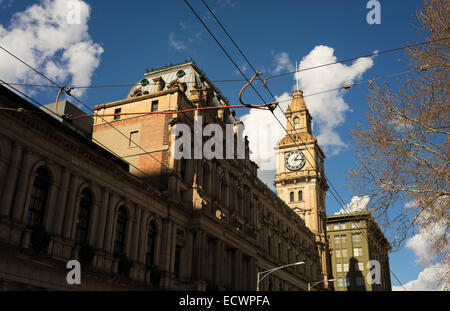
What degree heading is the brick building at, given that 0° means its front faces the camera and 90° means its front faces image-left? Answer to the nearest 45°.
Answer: approximately 315°
